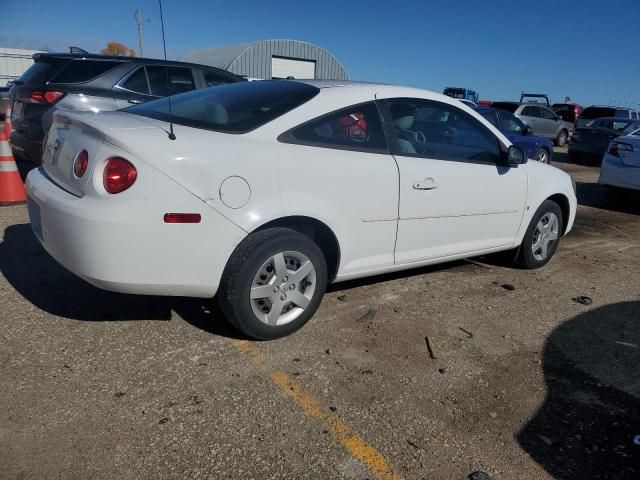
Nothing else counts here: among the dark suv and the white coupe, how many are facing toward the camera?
0

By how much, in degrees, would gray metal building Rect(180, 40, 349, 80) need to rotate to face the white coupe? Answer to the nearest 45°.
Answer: approximately 45° to its right

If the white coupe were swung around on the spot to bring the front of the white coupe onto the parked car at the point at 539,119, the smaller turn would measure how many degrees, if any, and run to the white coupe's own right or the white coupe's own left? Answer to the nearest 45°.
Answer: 0° — it already faces it

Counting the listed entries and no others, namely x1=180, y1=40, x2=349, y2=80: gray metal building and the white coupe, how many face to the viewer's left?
0

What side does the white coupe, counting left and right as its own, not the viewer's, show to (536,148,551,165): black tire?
front

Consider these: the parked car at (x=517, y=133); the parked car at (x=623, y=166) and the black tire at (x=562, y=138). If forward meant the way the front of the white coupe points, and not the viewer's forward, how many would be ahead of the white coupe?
3

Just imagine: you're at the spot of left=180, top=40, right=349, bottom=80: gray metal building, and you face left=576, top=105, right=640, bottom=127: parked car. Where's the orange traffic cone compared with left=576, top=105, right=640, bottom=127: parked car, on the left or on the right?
right

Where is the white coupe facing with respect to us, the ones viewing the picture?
facing away from the viewer and to the right of the viewer

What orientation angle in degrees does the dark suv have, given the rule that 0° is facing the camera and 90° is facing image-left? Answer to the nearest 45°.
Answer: approximately 225°

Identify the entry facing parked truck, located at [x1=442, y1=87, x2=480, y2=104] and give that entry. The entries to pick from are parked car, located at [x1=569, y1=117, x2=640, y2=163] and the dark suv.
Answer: the dark suv
